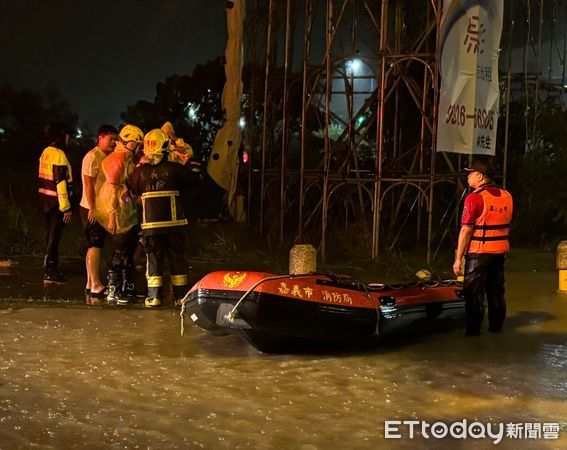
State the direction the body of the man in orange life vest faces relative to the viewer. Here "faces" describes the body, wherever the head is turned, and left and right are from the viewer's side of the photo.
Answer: facing away from the viewer and to the left of the viewer

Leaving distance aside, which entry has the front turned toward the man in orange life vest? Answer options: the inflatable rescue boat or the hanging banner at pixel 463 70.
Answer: the hanging banner

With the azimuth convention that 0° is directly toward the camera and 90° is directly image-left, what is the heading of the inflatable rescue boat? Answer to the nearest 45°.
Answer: approximately 45°

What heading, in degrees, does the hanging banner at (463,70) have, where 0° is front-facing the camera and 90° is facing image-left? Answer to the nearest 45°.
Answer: approximately 0°

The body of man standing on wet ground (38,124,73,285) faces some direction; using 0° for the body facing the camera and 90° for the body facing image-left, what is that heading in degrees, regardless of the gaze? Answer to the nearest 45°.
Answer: approximately 225°

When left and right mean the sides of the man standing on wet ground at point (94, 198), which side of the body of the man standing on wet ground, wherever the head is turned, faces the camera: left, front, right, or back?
right

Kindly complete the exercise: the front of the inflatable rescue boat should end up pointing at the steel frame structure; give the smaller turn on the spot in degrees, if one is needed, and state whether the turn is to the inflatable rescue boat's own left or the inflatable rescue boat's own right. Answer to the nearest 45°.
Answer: approximately 135° to the inflatable rescue boat's own right

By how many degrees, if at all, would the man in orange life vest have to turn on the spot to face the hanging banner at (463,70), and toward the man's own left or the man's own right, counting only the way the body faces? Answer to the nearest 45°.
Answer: approximately 45° to the man's own right

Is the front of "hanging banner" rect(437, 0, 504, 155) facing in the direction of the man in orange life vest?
yes
